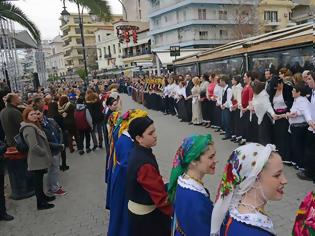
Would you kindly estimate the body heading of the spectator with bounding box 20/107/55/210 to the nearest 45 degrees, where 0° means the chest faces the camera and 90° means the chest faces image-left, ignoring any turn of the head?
approximately 270°
